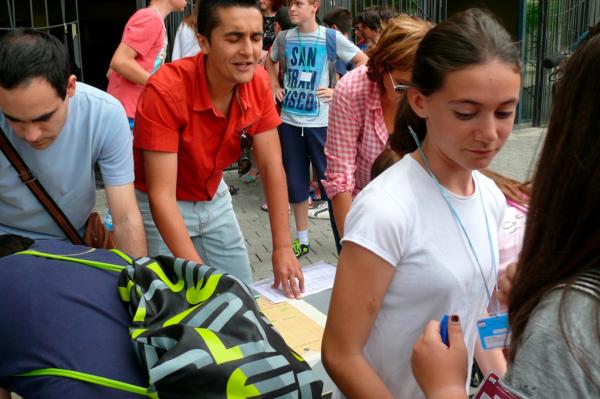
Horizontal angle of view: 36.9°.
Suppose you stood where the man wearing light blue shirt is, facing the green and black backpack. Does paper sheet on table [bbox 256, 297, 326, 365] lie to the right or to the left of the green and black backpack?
left

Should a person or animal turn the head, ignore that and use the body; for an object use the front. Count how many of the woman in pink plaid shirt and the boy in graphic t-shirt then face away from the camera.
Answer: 0

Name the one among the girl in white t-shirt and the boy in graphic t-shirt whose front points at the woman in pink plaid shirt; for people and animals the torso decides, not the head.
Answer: the boy in graphic t-shirt

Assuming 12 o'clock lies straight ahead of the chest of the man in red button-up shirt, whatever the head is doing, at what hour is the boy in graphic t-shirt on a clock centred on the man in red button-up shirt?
The boy in graphic t-shirt is roughly at 8 o'clock from the man in red button-up shirt.
